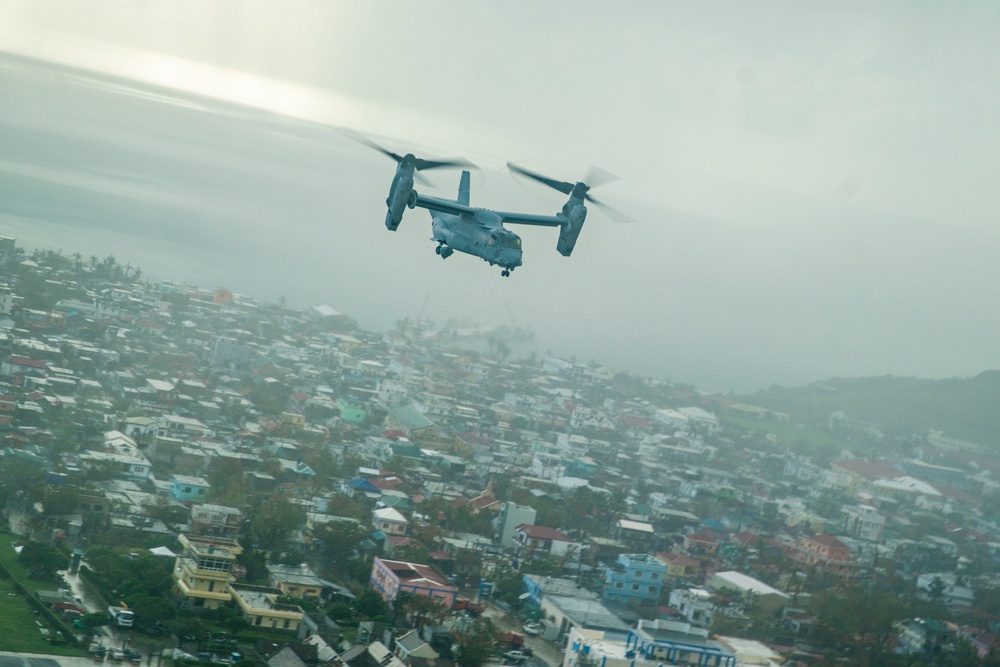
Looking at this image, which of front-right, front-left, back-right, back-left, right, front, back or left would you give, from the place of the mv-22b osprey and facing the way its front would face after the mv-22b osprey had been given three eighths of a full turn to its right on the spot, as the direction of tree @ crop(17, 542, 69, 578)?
front-right

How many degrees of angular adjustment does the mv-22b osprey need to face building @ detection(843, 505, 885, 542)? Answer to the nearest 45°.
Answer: approximately 90° to its left

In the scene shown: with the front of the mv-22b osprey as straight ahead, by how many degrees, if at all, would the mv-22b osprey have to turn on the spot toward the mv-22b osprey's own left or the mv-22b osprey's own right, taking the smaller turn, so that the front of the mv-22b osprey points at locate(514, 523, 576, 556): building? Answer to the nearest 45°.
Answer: approximately 135° to the mv-22b osprey's own left

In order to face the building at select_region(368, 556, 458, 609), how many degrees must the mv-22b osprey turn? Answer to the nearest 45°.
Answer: approximately 135° to its left

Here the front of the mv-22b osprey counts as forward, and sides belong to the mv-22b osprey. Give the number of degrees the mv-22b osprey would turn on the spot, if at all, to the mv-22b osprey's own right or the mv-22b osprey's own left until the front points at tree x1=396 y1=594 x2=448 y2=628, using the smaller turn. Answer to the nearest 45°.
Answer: approximately 135° to the mv-22b osprey's own left

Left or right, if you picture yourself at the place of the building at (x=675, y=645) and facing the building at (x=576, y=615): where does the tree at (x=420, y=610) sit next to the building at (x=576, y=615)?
left

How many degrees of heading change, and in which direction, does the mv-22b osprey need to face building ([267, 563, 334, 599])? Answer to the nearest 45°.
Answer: approximately 135° to its left

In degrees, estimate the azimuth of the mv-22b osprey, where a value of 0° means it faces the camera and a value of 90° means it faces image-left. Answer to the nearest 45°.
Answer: approximately 315°

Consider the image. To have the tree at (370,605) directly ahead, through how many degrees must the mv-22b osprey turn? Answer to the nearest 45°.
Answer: approximately 135° to its left

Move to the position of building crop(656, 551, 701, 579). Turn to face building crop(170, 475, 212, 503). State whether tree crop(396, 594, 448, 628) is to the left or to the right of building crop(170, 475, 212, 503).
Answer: left

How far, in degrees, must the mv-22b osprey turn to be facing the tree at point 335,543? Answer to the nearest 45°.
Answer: approximately 135° to its left

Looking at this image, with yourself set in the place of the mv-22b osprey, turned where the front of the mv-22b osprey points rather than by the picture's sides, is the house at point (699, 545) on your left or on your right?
on your left
